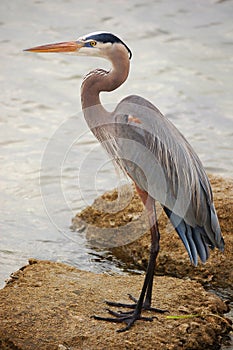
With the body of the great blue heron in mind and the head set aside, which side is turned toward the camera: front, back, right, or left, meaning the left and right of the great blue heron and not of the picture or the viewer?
left

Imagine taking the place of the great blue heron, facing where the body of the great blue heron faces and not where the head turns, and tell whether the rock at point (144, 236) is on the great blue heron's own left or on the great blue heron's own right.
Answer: on the great blue heron's own right
